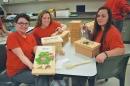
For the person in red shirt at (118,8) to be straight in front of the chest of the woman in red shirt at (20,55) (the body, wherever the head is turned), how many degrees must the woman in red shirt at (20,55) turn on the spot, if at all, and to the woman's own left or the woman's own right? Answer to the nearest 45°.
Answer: approximately 90° to the woman's own left

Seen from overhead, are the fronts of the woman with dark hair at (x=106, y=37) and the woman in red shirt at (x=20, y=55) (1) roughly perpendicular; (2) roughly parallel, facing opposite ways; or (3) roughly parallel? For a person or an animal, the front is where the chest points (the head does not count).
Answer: roughly perpendicular

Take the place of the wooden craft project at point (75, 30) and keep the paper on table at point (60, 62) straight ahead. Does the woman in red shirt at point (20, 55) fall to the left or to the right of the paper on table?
right

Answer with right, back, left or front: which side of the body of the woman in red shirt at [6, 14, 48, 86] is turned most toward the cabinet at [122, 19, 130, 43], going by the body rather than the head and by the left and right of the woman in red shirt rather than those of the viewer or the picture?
left

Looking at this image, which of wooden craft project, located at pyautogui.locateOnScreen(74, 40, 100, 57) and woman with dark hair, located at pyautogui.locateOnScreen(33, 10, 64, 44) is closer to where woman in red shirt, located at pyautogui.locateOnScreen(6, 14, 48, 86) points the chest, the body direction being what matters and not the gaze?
the wooden craft project

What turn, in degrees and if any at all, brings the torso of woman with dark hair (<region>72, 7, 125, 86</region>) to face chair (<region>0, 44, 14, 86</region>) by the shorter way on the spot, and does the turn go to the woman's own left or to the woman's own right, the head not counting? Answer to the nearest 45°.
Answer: approximately 45° to the woman's own right

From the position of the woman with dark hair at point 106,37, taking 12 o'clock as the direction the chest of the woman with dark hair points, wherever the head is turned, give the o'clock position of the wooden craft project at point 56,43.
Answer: The wooden craft project is roughly at 1 o'clock from the woman with dark hair.

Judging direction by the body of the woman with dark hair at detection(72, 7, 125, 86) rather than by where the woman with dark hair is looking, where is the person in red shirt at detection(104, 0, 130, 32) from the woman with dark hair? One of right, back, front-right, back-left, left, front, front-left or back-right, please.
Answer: back-right

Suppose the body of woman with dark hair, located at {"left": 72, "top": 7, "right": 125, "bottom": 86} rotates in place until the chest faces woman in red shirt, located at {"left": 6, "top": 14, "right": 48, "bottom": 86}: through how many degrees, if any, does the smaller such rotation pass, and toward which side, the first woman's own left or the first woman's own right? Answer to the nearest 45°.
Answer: approximately 45° to the first woman's own right

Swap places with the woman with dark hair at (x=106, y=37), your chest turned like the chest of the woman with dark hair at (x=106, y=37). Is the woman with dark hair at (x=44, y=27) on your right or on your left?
on your right

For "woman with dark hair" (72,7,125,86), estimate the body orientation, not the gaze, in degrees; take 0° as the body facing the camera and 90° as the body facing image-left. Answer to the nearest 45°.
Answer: approximately 45°
